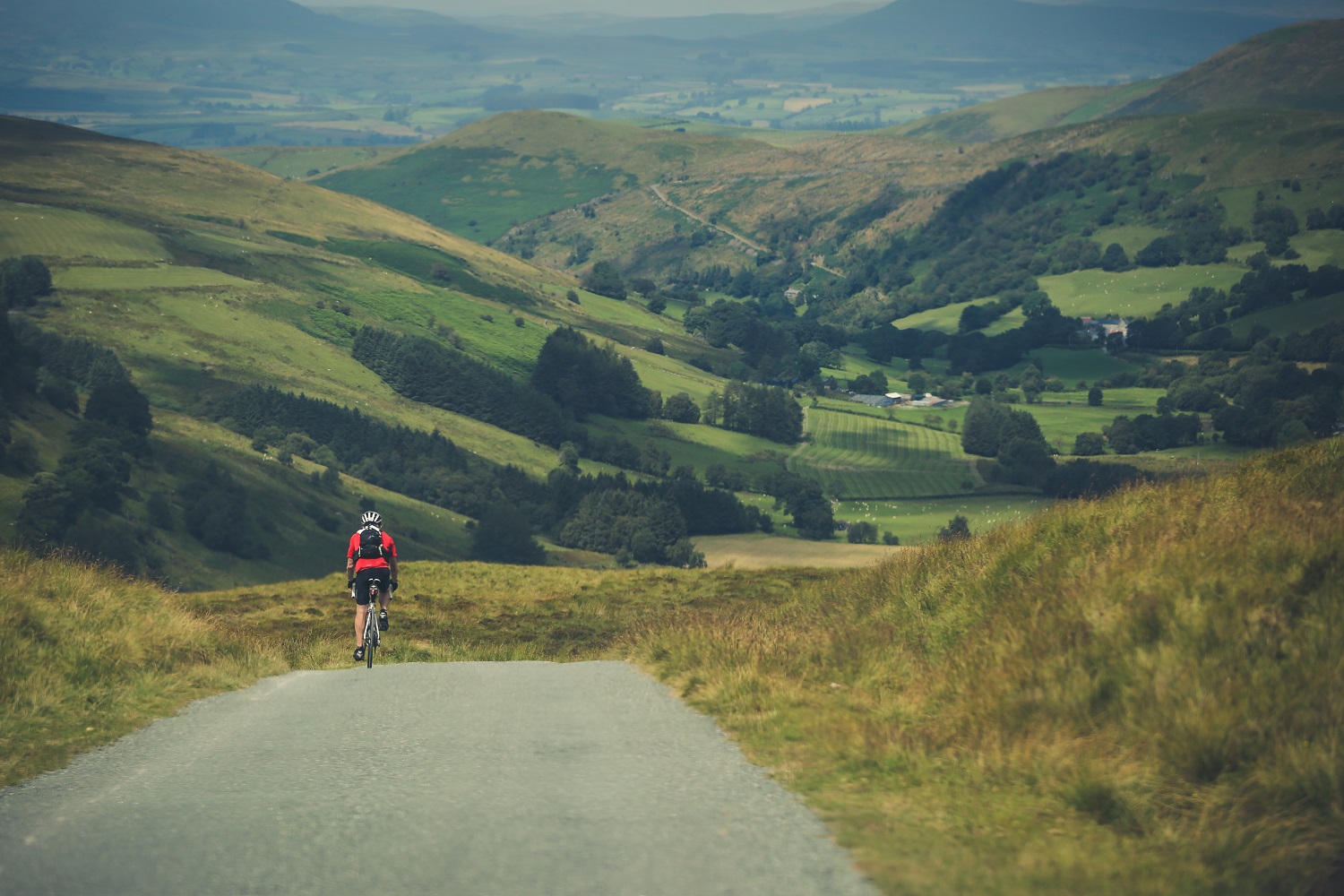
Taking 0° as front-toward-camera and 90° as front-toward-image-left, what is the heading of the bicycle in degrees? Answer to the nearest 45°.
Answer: approximately 180°

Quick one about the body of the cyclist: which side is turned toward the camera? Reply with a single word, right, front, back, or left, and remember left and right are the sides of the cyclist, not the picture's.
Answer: back
